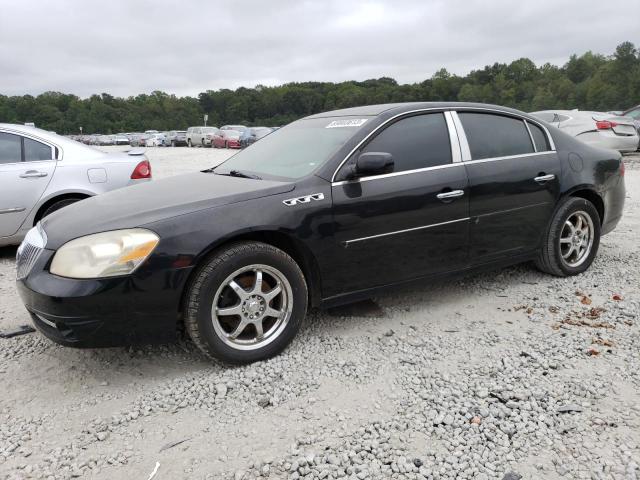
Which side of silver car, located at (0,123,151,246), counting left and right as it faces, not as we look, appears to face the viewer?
left

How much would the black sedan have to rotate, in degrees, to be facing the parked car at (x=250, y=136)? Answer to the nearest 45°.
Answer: approximately 135° to its right

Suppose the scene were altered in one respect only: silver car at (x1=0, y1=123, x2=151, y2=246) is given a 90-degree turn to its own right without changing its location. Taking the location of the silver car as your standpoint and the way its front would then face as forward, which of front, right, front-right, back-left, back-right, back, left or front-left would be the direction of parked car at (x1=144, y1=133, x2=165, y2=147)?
front

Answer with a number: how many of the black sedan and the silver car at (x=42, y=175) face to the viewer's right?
0

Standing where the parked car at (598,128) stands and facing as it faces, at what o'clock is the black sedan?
The black sedan is roughly at 8 o'clock from the parked car.

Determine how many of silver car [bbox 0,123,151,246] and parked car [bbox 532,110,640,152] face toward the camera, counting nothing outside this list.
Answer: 0

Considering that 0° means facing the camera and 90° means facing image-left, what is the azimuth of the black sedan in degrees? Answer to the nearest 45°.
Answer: approximately 45°

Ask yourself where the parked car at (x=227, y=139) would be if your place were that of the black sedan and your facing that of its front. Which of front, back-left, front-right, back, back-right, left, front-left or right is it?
back-right

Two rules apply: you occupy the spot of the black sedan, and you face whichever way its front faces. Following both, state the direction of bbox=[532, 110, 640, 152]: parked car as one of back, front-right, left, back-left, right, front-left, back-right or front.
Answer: back

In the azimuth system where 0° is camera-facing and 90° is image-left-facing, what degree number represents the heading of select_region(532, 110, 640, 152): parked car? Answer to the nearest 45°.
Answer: approximately 135°
